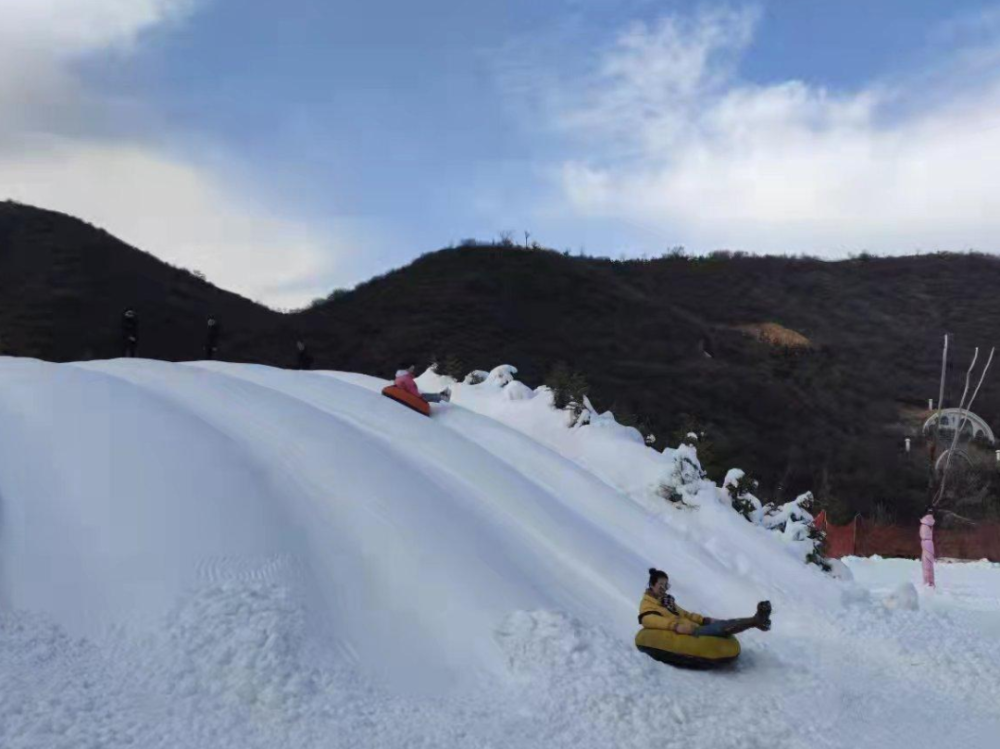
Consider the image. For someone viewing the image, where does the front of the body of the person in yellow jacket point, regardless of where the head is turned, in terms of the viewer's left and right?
facing to the right of the viewer

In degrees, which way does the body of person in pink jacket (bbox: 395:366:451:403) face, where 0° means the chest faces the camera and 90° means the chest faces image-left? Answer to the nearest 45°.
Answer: approximately 270°

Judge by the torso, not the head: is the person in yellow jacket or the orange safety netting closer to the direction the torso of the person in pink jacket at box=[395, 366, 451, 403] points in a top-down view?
the orange safety netting

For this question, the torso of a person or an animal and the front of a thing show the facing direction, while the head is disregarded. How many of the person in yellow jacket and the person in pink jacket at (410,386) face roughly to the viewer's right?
2

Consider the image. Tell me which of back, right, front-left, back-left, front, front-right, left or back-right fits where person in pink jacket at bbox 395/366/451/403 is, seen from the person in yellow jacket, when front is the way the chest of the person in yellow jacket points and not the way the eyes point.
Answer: back-left
